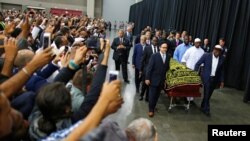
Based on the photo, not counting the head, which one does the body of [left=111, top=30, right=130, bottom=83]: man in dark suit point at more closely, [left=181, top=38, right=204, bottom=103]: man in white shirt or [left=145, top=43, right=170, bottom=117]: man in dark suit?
the man in dark suit

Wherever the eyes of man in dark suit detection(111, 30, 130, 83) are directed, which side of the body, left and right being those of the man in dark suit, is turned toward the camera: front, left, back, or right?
front

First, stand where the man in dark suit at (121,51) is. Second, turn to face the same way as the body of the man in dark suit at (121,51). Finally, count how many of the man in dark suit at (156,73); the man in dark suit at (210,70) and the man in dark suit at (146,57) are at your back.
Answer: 0

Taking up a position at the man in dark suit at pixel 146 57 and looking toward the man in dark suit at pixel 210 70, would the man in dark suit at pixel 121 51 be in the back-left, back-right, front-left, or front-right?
back-left

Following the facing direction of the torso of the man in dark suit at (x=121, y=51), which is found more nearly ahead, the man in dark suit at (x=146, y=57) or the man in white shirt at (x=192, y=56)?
the man in dark suit

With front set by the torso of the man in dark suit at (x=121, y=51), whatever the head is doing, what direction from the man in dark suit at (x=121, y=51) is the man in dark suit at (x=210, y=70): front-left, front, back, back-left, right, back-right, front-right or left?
front-left

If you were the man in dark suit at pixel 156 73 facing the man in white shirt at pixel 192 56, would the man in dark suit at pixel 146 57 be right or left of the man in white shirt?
left

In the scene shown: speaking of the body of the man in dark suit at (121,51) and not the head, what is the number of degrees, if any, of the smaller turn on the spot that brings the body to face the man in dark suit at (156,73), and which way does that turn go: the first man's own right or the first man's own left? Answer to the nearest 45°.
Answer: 0° — they already face them

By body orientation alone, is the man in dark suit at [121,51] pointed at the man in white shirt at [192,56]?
no
